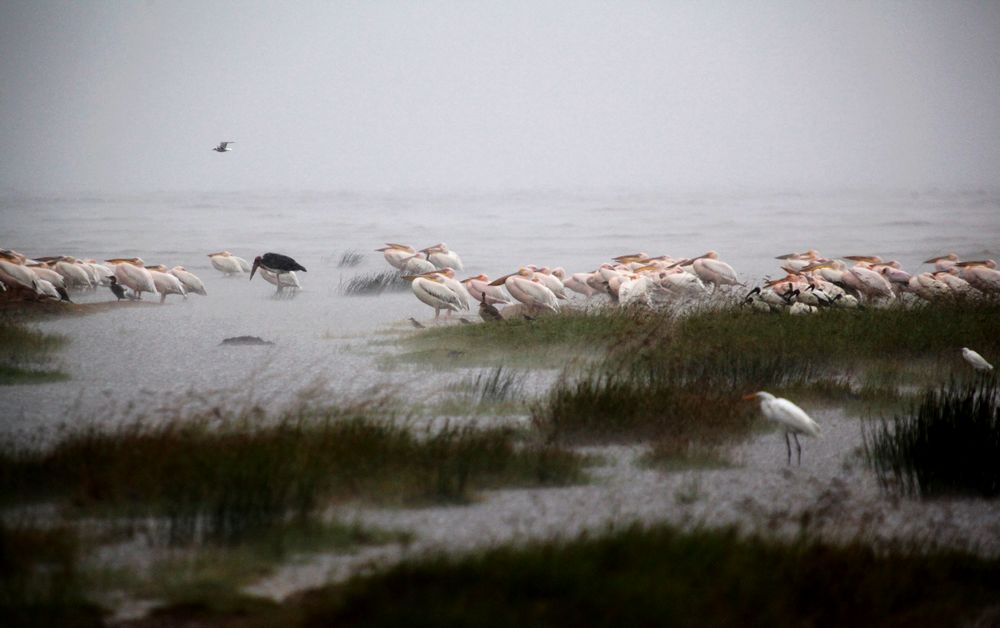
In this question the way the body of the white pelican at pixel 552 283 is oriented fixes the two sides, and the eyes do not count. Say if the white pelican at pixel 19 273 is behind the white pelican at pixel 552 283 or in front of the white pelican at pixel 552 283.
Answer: in front

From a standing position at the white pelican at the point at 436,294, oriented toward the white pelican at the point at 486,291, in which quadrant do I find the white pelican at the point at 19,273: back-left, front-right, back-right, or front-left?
back-left

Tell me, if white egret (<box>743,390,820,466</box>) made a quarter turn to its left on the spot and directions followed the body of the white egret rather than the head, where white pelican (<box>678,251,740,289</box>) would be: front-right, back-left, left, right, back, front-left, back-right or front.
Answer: back

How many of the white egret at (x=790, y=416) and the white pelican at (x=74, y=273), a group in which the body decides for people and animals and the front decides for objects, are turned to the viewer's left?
2

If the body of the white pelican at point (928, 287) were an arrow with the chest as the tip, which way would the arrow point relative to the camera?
to the viewer's left

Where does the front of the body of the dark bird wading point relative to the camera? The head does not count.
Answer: to the viewer's left

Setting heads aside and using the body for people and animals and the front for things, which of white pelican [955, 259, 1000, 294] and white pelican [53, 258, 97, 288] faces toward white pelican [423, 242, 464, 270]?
white pelican [955, 259, 1000, 294]

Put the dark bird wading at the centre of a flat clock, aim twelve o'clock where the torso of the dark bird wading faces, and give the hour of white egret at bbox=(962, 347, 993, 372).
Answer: The white egret is roughly at 8 o'clock from the dark bird wading.

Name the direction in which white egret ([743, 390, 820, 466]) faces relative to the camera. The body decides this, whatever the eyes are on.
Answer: to the viewer's left

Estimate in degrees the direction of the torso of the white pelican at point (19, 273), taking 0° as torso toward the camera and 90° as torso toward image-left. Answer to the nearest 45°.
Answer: approximately 90°

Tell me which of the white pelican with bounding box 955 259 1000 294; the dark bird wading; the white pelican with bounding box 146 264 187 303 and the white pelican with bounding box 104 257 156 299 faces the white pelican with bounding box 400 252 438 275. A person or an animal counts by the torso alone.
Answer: the white pelican with bounding box 955 259 1000 294

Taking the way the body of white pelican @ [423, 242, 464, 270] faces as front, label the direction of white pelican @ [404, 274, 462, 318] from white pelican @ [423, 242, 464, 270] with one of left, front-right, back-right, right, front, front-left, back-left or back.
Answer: left

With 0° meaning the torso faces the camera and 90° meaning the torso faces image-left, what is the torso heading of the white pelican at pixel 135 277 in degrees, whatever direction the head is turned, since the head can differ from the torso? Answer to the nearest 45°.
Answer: approximately 90°

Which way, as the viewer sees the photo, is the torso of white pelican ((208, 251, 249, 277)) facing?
to the viewer's left

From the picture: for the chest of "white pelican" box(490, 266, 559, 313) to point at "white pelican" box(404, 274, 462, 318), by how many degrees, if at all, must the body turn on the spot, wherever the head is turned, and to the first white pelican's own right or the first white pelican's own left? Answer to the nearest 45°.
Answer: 0° — it already faces it

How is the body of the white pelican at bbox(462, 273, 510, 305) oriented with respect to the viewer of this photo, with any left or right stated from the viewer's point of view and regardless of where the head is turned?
facing to the left of the viewer

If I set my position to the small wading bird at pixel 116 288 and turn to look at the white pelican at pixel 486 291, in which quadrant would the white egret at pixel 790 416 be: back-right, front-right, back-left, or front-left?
front-right
